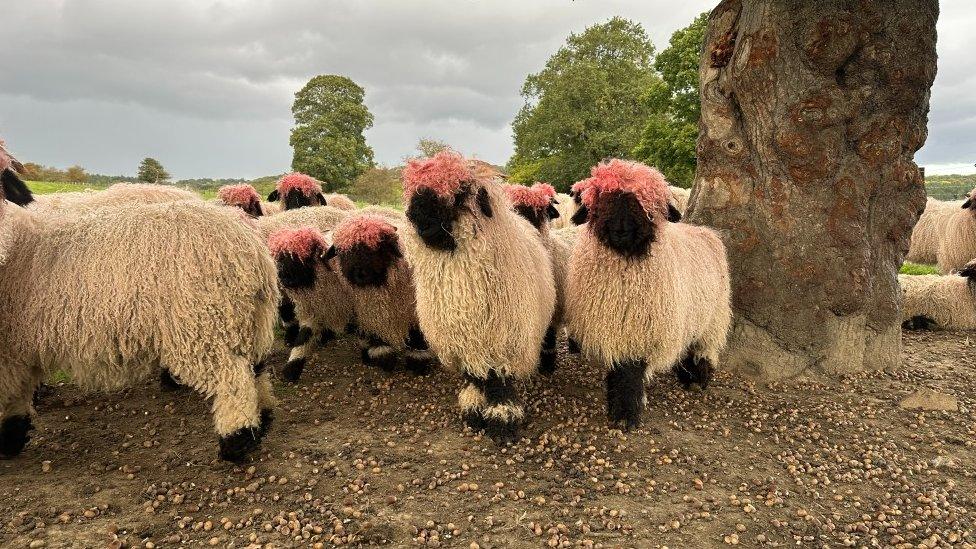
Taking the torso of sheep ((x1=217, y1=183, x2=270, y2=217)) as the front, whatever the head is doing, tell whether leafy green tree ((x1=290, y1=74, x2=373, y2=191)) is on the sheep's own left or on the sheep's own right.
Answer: on the sheep's own left

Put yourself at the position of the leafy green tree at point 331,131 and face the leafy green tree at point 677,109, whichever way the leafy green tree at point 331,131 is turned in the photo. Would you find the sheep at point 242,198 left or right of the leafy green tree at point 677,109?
right

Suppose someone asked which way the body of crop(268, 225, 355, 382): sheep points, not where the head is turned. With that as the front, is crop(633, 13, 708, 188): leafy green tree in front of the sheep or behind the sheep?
behind

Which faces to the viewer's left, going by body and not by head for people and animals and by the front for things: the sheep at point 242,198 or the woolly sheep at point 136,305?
the woolly sheep

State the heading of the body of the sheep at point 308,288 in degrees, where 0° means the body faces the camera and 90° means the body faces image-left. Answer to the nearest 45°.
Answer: approximately 45°

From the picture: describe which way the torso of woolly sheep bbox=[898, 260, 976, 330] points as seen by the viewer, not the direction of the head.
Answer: to the viewer's right
